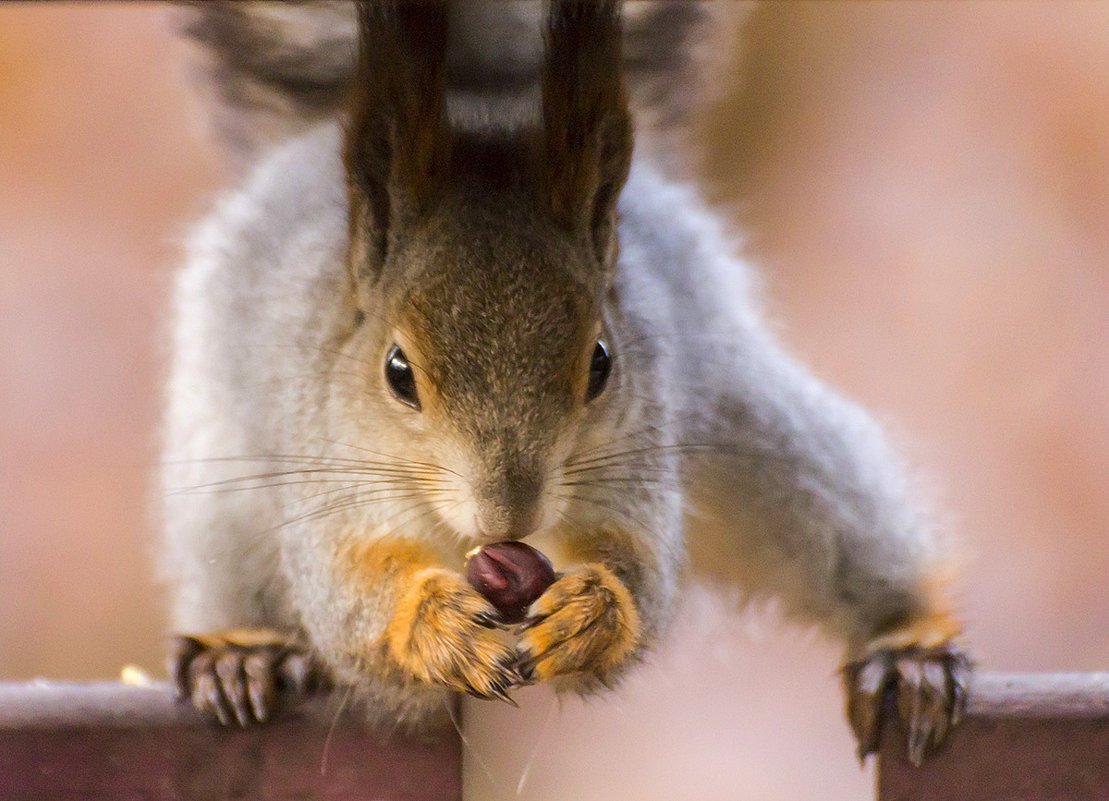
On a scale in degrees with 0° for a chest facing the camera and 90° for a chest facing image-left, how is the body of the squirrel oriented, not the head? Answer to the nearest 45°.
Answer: approximately 0°
